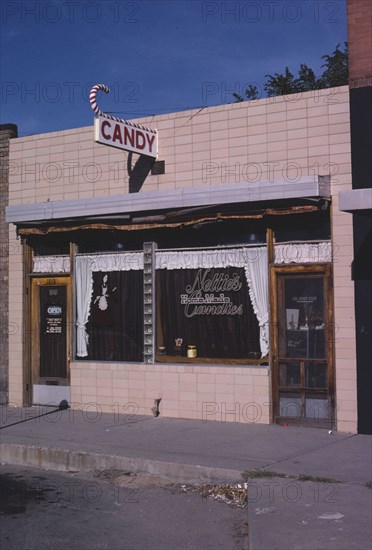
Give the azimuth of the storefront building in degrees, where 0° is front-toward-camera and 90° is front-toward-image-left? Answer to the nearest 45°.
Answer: approximately 45°
